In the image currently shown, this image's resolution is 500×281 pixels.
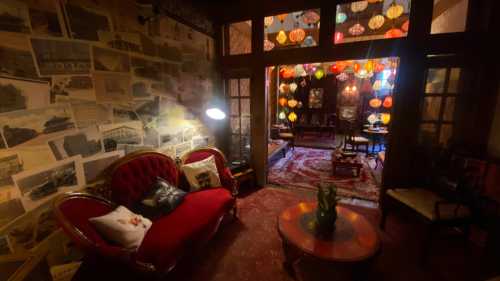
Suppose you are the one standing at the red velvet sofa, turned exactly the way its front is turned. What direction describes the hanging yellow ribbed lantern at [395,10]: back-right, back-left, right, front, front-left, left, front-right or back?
front-left

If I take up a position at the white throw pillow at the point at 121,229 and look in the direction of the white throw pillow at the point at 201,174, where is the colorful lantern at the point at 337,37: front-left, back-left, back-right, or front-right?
front-right

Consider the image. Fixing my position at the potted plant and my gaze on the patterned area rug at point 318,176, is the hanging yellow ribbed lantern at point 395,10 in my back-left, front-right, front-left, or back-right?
front-right

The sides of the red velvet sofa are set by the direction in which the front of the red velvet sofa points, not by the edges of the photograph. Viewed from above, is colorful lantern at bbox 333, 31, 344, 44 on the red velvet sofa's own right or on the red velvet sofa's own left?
on the red velvet sofa's own left

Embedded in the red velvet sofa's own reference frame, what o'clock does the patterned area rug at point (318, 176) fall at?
The patterned area rug is roughly at 10 o'clock from the red velvet sofa.

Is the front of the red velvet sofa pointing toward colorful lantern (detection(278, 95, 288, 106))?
no

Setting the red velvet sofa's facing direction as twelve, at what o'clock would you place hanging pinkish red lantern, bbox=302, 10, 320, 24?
The hanging pinkish red lantern is roughly at 10 o'clock from the red velvet sofa.

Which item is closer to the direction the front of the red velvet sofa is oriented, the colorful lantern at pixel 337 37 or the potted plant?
the potted plant

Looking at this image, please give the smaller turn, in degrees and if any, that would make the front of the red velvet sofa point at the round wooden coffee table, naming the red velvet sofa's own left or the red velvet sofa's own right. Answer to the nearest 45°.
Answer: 0° — it already faces it

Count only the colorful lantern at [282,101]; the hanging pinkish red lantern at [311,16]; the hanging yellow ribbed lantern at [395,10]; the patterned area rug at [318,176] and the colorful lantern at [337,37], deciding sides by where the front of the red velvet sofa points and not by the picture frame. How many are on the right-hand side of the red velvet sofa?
0

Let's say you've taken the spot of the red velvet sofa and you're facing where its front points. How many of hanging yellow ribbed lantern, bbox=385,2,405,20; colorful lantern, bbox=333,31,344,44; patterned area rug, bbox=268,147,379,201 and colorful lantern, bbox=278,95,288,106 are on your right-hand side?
0

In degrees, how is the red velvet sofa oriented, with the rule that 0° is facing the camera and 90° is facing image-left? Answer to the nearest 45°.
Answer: approximately 315°

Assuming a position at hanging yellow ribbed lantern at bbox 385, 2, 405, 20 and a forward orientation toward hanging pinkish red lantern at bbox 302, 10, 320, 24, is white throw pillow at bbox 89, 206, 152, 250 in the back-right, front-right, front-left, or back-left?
front-left

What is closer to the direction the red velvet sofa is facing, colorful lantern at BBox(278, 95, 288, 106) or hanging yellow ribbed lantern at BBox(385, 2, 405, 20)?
the hanging yellow ribbed lantern
